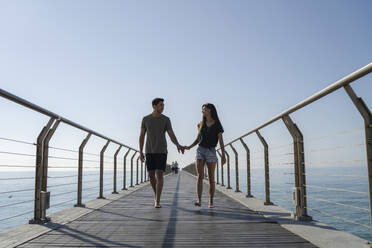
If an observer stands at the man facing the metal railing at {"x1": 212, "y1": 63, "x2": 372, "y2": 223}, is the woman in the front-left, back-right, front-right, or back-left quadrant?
front-left

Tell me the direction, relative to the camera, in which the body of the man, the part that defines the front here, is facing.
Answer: toward the camera

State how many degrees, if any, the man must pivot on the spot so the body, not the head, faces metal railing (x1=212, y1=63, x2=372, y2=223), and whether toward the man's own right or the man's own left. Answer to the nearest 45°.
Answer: approximately 45° to the man's own left

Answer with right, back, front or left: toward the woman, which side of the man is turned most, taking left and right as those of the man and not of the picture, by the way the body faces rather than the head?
left

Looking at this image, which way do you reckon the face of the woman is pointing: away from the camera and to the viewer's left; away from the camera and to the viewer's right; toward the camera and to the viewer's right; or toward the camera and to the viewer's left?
toward the camera and to the viewer's left

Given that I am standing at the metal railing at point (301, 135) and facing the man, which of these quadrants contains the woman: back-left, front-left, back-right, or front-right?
front-right

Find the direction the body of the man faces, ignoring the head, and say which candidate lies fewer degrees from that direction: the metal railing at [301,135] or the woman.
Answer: the metal railing
